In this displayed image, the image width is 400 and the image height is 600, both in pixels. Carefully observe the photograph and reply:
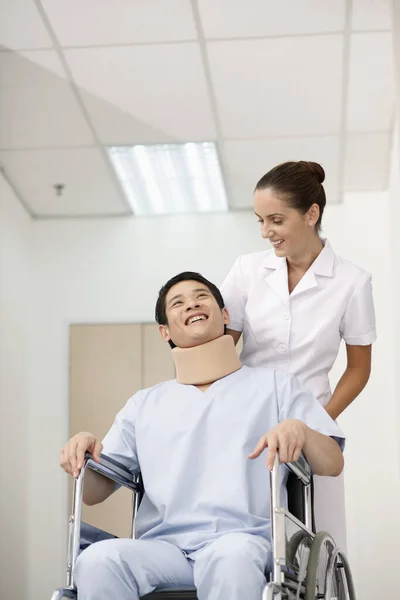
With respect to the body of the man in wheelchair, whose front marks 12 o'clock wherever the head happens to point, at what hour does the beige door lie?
The beige door is roughly at 4 o'clock from the man in wheelchair.

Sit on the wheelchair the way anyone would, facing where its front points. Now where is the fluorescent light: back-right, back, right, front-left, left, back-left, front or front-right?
back-right

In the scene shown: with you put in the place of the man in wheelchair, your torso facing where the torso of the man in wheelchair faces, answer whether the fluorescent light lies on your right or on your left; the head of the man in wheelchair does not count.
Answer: on your right

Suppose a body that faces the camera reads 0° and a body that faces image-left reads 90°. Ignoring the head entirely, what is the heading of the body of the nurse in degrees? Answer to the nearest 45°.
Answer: approximately 45°

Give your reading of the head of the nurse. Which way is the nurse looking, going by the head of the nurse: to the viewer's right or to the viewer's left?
to the viewer's left

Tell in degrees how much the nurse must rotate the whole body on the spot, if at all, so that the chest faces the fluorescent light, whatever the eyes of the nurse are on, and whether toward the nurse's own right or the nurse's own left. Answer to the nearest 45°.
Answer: approximately 135° to the nurse's own right
